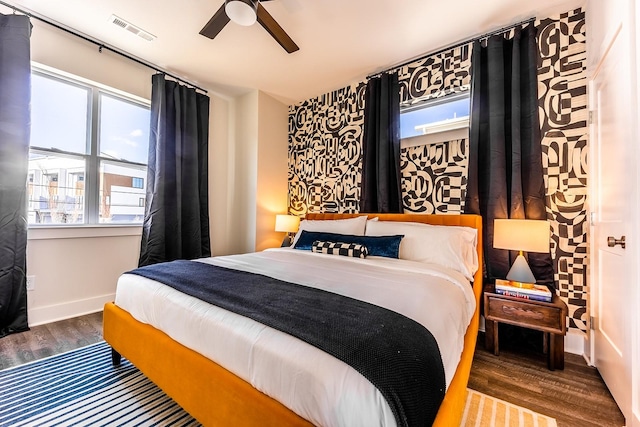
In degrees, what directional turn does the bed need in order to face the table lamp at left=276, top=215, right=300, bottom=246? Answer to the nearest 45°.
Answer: approximately 135° to its right

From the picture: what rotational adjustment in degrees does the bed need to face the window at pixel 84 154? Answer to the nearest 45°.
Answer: approximately 90° to its right

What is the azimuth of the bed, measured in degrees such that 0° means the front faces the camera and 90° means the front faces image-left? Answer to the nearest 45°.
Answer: approximately 45°

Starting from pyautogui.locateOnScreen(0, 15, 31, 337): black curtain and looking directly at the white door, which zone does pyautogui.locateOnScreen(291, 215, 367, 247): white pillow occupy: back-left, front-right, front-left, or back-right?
front-left

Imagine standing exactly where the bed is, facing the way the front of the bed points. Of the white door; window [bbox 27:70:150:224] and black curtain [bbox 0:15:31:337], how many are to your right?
2

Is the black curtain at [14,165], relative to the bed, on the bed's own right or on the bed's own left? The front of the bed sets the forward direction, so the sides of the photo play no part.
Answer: on the bed's own right

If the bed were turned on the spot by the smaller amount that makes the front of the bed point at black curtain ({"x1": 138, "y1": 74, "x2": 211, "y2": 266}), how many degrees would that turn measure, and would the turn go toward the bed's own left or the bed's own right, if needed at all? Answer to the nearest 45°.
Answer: approximately 90° to the bed's own right

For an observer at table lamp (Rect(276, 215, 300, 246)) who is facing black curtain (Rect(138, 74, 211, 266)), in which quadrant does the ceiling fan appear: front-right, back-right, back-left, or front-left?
front-left

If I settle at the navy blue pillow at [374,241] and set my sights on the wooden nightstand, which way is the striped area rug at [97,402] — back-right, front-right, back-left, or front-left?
back-right

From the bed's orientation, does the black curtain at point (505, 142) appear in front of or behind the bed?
behind

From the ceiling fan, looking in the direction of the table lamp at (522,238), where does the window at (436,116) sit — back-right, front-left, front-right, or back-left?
front-left
